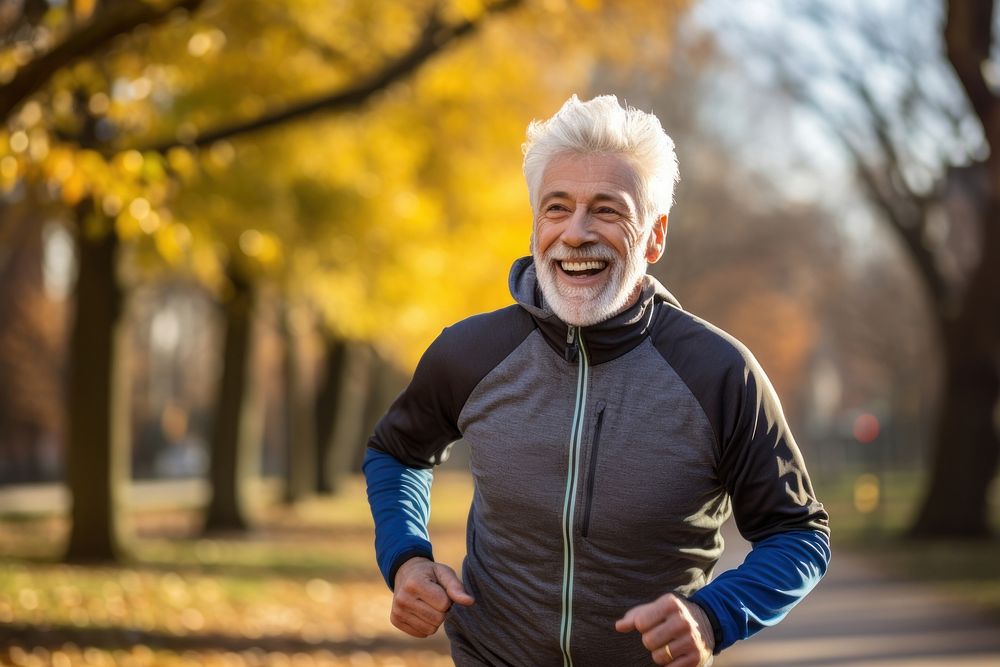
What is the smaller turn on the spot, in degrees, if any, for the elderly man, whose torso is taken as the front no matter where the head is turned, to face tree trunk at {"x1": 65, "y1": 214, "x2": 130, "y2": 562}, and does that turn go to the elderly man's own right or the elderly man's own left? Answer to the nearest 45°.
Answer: approximately 135° to the elderly man's own right

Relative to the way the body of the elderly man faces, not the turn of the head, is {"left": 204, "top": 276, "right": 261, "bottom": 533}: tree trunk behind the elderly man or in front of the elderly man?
behind

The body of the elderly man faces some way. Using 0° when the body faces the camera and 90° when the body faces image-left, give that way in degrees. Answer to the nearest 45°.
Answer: approximately 0°

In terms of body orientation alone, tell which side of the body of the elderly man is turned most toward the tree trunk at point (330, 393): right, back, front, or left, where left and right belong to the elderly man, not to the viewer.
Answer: back

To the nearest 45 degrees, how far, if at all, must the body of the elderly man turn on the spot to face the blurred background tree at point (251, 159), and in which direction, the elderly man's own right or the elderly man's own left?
approximately 180°
